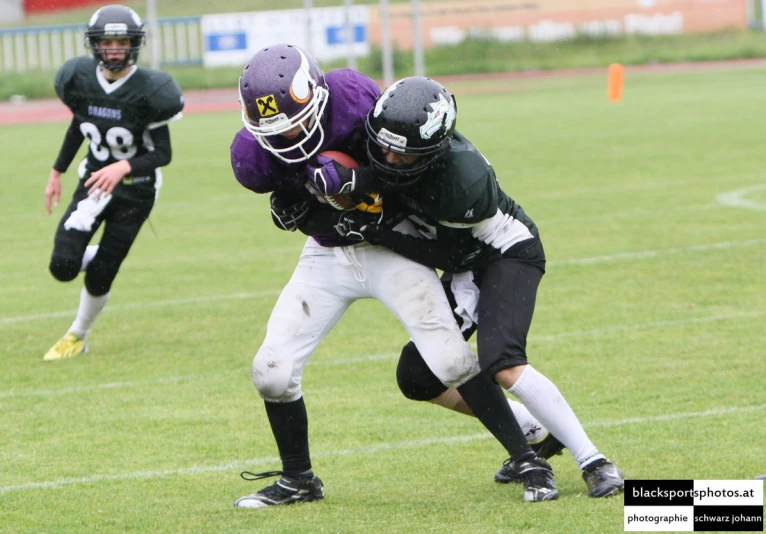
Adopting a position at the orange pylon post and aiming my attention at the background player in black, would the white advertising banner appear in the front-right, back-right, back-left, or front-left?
back-right

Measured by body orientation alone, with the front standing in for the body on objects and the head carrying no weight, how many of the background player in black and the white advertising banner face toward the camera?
2

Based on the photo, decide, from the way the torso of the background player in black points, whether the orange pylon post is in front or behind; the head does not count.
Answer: behind

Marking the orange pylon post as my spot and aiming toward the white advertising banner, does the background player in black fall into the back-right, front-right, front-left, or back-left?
back-left

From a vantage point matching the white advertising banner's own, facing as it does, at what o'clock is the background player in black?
The background player in black is roughly at 12 o'clock from the white advertising banner.

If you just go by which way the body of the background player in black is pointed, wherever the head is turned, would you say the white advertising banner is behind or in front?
behind

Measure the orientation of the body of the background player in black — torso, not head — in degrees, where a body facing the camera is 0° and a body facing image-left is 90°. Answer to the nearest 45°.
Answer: approximately 0°

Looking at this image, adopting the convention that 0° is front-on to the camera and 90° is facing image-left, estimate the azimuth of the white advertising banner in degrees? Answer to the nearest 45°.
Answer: approximately 0°
